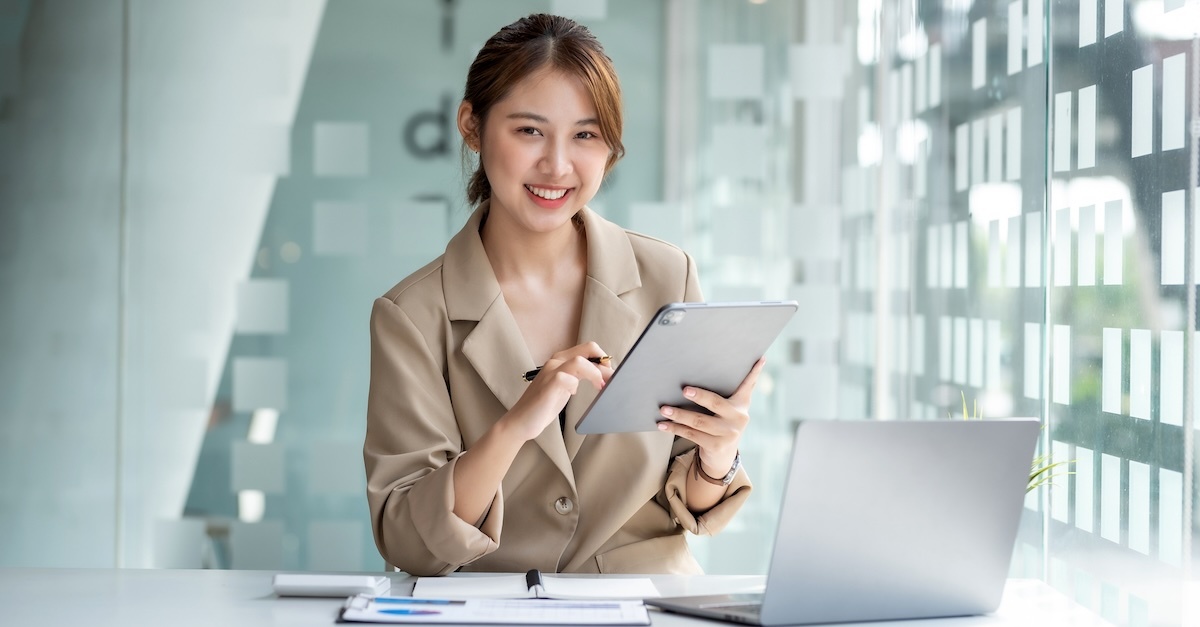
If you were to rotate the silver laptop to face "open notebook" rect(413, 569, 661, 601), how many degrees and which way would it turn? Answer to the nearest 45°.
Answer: approximately 45° to its left

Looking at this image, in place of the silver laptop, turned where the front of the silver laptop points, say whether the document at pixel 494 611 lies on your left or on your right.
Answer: on your left

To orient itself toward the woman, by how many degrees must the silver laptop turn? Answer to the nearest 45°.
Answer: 0° — it already faces them

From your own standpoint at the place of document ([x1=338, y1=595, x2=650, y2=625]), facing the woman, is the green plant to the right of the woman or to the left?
right

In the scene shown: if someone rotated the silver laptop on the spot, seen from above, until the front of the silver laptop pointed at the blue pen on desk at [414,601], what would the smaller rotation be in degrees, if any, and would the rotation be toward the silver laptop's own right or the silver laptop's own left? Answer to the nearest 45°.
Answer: approximately 45° to the silver laptop's own left

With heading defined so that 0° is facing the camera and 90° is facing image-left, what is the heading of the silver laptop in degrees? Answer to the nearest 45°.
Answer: approximately 135°
